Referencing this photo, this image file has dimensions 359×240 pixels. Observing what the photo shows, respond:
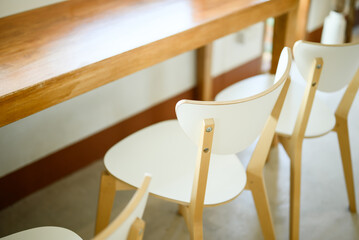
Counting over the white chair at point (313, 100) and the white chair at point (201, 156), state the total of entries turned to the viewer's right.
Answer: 0

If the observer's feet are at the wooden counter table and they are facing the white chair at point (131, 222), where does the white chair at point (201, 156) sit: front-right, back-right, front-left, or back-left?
front-left

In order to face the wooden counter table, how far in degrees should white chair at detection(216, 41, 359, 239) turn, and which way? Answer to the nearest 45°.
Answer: approximately 45° to its left

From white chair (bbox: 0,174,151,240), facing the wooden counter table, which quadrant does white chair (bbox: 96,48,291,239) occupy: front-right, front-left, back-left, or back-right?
front-right

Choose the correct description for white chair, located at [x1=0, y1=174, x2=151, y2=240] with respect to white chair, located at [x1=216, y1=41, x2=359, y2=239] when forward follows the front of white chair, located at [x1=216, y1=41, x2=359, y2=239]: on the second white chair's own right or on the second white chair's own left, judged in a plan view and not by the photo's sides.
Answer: on the second white chair's own left

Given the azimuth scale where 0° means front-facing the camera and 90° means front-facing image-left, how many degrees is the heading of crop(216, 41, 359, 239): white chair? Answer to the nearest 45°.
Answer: approximately 135°

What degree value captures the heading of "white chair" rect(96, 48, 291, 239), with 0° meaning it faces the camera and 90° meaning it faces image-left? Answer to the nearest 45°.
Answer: approximately 135°
